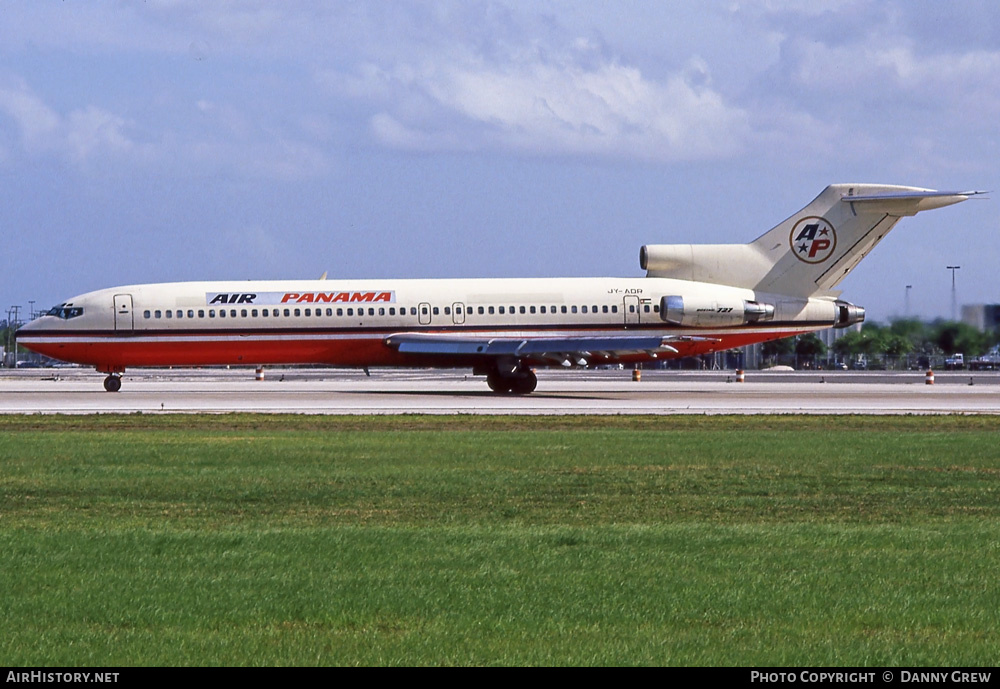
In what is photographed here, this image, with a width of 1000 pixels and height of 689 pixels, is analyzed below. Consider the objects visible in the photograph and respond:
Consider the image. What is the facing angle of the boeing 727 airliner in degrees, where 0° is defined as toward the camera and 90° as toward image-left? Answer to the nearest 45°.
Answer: approximately 90°
